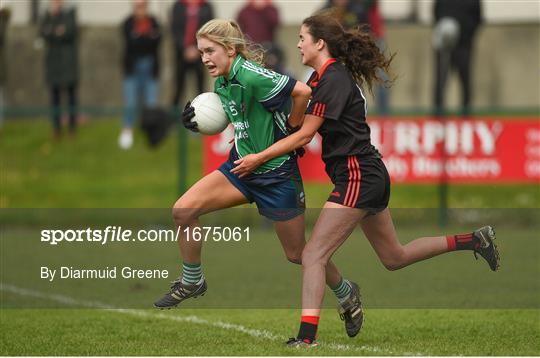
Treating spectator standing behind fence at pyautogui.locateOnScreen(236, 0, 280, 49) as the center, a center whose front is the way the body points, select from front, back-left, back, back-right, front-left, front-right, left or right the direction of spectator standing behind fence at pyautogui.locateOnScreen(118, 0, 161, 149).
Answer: right

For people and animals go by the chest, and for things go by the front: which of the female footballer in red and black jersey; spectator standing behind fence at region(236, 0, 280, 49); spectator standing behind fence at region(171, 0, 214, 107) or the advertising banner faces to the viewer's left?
the female footballer in red and black jersey

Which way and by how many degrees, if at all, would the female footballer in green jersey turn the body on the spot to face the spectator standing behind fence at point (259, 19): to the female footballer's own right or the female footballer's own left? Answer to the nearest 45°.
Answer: approximately 135° to the female footballer's own right

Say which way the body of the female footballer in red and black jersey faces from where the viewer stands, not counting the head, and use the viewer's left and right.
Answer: facing to the left of the viewer

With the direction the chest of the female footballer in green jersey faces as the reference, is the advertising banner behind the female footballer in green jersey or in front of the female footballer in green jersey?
behind

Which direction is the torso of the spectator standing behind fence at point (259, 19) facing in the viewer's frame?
toward the camera

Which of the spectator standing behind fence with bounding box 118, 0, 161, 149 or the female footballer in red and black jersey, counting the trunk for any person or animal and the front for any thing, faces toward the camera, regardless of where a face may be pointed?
the spectator standing behind fence

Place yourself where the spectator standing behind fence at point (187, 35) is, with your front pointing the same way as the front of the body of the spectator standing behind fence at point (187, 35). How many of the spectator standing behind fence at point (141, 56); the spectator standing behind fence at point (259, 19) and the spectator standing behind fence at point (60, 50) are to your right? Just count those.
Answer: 2

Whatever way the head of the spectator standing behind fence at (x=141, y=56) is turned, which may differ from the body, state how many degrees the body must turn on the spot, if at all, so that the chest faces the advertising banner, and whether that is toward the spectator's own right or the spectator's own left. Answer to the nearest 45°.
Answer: approximately 45° to the spectator's own left

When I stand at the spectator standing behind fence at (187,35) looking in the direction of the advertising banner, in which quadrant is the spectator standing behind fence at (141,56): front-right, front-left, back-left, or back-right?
back-right

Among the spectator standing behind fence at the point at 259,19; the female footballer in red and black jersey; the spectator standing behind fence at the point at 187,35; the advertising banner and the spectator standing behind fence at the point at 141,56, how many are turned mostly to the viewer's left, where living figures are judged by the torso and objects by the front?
1

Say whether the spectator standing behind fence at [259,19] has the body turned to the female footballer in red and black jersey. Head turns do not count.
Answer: yes

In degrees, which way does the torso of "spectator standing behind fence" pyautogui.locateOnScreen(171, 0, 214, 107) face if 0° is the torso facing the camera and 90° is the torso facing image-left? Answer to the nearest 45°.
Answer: approximately 0°

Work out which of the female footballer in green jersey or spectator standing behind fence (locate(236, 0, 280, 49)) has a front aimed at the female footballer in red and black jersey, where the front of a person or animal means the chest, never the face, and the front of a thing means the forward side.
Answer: the spectator standing behind fence

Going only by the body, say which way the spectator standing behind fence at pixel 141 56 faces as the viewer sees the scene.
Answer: toward the camera

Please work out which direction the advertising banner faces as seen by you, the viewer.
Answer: facing the viewer
